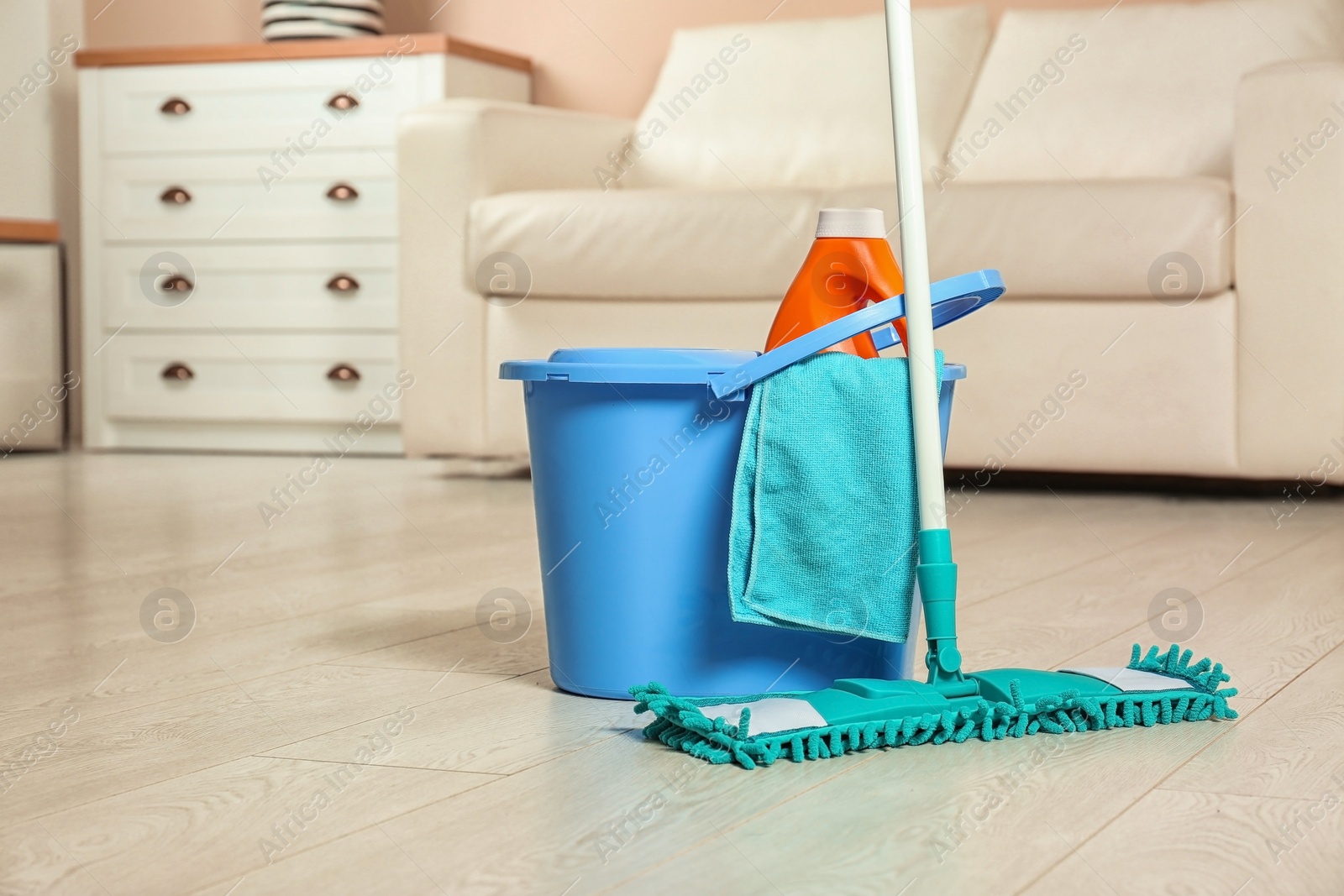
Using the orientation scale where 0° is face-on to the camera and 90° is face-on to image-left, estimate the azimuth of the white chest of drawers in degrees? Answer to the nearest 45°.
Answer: approximately 0°

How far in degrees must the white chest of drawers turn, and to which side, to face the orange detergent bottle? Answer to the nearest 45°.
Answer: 0° — it already faces it

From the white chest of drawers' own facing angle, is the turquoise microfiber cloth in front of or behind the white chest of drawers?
in front

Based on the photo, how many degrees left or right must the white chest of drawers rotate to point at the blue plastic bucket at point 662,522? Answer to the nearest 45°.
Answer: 0° — it already faces it
